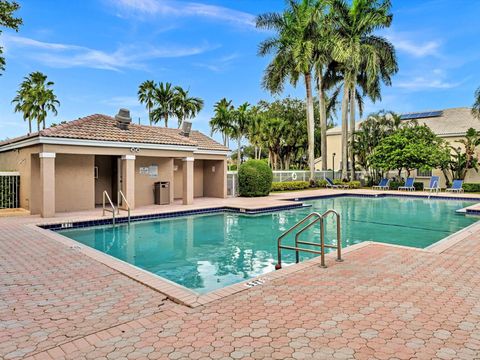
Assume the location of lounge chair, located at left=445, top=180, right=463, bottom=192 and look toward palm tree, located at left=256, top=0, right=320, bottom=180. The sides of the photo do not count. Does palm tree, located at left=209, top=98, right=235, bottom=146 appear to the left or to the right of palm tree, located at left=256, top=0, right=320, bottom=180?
right

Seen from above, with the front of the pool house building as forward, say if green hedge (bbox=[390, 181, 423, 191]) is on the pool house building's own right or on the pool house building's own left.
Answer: on the pool house building's own left

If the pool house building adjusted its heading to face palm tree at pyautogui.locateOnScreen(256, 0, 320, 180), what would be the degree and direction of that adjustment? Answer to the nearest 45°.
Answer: approximately 90° to its left

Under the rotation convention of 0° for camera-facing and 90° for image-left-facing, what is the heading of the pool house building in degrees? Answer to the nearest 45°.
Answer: approximately 315°

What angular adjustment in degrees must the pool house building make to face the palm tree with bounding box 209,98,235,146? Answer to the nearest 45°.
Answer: approximately 90° to its left

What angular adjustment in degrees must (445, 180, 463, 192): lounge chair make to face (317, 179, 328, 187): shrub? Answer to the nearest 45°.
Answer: approximately 45° to its right

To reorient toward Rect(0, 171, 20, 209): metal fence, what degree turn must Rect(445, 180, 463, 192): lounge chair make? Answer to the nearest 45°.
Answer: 0° — it already faces it

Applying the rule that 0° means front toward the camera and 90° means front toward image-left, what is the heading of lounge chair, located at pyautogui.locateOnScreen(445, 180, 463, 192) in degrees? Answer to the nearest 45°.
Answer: approximately 45°

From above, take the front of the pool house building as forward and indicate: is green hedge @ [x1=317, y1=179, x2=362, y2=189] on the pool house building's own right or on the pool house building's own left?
on the pool house building's own left
